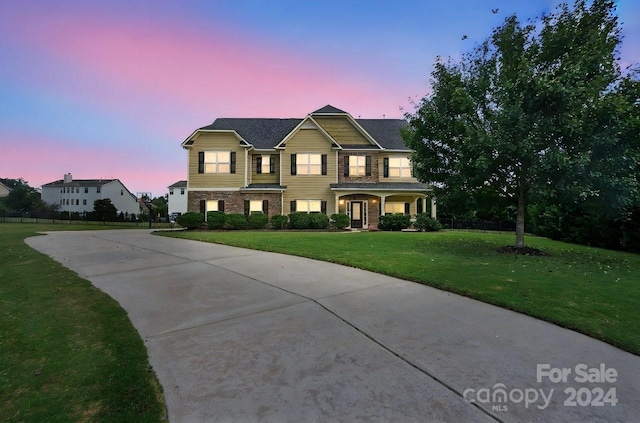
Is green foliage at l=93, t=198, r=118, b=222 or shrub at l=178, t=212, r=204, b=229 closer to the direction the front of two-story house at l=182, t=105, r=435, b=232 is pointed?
the shrub

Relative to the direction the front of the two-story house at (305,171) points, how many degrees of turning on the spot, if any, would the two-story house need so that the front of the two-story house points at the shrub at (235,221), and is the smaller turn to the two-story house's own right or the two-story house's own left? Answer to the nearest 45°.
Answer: approximately 45° to the two-story house's own right

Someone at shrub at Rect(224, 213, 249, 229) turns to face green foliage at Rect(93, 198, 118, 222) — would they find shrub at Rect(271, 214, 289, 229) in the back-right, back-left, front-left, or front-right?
back-right

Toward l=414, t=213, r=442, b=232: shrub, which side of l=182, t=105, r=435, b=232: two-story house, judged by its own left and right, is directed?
left

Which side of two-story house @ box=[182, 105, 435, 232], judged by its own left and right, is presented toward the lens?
front

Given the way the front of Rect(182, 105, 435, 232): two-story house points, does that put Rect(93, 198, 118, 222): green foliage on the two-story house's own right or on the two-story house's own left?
on the two-story house's own right

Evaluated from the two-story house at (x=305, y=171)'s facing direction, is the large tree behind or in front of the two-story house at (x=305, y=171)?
in front
